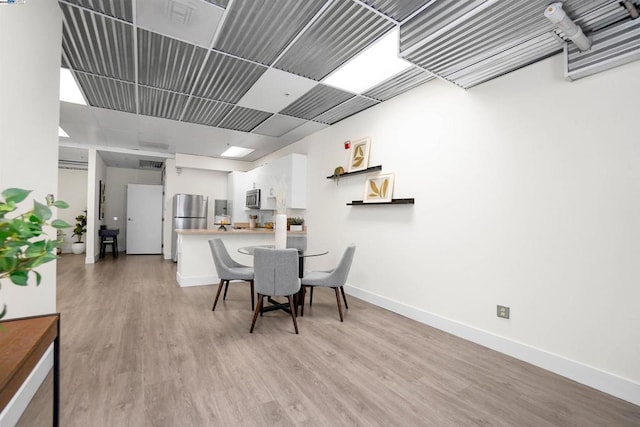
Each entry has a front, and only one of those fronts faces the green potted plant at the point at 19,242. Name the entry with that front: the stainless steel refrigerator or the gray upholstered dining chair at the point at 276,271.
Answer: the stainless steel refrigerator

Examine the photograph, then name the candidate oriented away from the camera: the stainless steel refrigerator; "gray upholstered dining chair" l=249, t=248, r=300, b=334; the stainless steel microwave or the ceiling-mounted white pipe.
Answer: the gray upholstered dining chair

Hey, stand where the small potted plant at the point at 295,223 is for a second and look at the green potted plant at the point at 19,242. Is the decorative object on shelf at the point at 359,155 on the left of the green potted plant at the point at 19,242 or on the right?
left

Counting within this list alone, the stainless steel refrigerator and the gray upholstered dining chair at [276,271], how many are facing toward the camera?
1

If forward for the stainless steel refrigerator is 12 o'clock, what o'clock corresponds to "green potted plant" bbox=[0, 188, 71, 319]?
The green potted plant is roughly at 12 o'clock from the stainless steel refrigerator.

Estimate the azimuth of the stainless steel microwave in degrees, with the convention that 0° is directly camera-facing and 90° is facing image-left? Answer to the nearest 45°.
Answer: approximately 45°

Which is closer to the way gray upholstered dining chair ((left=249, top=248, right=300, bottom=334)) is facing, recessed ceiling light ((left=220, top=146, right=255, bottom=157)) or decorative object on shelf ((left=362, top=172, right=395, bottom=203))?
the recessed ceiling light

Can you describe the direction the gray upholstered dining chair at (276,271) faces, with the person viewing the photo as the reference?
facing away from the viewer

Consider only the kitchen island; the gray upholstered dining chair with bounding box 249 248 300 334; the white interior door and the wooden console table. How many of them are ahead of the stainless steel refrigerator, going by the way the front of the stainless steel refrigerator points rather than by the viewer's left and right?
3
